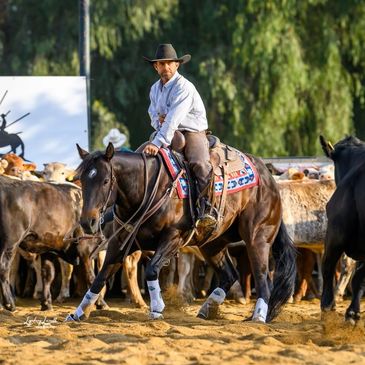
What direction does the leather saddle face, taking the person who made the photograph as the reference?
facing to the left of the viewer

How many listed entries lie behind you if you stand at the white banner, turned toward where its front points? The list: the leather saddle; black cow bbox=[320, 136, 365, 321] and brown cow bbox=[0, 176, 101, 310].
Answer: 0

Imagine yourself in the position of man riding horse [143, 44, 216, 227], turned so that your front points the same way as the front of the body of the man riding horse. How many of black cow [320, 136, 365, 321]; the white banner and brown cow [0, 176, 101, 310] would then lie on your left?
1

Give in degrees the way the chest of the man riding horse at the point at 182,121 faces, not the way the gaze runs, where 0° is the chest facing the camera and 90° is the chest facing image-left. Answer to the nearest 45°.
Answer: approximately 45°

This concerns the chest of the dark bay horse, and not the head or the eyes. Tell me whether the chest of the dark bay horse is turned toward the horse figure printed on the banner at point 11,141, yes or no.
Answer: no

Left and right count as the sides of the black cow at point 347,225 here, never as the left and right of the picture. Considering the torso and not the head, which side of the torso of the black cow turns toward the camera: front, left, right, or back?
front

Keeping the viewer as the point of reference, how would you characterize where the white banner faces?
facing the viewer

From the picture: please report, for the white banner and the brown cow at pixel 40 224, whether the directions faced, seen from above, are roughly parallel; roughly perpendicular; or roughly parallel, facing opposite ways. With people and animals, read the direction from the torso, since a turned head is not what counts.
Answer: roughly perpendicular

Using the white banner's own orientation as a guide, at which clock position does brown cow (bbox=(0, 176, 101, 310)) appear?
The brown cow is roughly at 12 o'clock from the white banner.

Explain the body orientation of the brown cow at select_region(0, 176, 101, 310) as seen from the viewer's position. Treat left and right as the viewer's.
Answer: facing to the right of the viewer

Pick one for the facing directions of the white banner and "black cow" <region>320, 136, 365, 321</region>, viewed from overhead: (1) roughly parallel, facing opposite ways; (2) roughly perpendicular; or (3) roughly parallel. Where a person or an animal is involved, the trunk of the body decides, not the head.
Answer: roughly parallel
